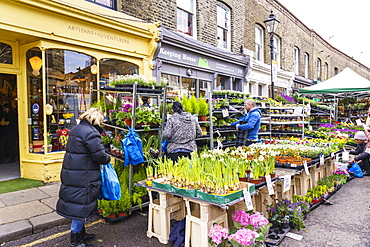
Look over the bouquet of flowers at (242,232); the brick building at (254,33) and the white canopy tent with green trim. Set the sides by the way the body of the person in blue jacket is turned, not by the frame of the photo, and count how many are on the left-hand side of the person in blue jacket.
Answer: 1

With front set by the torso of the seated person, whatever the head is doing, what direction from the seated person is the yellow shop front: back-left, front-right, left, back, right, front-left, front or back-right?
front-left

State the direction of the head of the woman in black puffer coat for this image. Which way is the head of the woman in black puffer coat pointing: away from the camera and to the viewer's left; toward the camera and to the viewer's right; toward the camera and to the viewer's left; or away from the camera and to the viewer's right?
away from the camera and to the viewer's right

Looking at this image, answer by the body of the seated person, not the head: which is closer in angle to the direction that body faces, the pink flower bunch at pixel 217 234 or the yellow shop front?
the yellow shop front

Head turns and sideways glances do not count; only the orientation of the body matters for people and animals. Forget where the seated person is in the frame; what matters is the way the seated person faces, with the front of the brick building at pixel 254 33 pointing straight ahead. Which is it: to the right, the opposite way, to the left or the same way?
the opposite way

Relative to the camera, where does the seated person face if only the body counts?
to the viewer's left

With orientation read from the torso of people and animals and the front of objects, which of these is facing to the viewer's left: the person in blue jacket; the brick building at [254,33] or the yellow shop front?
the person in blue jacket

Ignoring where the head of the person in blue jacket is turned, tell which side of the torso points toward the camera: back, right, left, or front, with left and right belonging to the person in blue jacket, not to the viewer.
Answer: left

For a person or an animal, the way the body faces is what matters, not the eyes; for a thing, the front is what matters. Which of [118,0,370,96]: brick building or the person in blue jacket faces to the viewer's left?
the person in blue jacket

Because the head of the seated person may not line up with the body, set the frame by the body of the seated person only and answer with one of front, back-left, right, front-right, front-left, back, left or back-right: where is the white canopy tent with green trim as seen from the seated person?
right

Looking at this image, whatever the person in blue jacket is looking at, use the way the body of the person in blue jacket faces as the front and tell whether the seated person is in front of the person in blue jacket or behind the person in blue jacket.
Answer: behind

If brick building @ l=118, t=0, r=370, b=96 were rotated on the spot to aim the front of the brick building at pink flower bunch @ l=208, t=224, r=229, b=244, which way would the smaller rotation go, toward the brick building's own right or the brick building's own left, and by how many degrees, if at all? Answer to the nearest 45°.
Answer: approximately 45° to the brick building's own right

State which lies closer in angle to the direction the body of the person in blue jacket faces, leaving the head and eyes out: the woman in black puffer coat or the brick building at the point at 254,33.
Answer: the woman in black puffer coat

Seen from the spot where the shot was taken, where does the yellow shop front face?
facing the viewer and to the right of the viewer

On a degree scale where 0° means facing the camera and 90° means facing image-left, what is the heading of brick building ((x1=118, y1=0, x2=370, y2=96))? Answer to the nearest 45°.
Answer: approximately 315°

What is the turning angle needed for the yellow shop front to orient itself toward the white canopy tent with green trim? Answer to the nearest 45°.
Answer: approximately 45° to its left

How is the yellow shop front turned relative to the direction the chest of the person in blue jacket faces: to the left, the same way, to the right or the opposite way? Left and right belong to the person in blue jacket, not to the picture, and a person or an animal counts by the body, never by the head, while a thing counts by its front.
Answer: the opposite way

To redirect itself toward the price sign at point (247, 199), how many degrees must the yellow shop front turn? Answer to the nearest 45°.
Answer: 0° — it already faces it

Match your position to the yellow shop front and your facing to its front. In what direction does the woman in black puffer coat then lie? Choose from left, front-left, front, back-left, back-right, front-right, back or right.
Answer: front-right

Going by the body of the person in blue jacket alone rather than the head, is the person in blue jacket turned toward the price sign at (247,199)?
no

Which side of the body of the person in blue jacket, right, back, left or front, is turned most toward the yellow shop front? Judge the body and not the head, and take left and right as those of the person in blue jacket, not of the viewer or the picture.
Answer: front

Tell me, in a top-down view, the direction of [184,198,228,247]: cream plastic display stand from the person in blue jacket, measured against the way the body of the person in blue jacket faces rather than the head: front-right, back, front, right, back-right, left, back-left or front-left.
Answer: left
